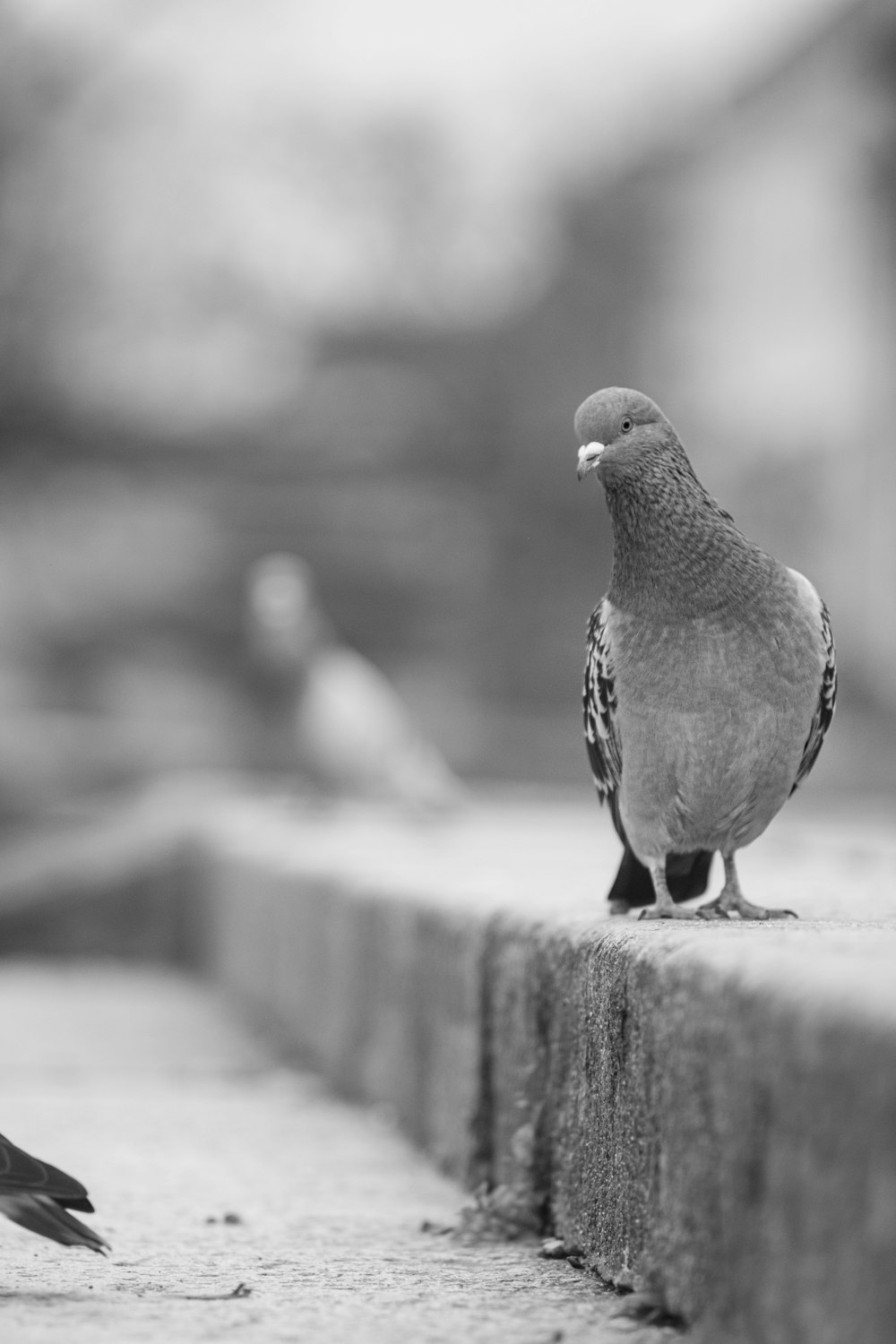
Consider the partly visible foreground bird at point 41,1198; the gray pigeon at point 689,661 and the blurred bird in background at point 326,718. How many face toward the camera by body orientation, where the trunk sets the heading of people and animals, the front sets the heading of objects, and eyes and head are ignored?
1

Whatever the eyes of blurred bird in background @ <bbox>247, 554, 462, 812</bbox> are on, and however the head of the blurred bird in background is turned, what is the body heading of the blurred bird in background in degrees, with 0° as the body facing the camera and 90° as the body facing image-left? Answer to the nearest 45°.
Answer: approximately 90°

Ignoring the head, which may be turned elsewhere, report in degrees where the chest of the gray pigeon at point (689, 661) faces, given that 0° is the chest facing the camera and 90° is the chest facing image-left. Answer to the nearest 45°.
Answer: approximately 0°

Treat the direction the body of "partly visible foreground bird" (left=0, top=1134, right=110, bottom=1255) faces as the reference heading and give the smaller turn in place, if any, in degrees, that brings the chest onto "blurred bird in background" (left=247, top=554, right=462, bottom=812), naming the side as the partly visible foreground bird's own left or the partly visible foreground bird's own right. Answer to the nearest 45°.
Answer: approximately 90° to the partly visible foreground bird's own right

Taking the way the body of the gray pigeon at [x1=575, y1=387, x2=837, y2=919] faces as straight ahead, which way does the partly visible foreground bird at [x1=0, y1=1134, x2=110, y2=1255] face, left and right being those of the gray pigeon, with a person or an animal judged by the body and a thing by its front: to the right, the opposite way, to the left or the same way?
to the right

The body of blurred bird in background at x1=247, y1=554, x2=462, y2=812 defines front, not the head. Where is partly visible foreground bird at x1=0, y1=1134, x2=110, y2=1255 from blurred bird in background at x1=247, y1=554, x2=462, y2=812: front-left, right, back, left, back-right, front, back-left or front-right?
left

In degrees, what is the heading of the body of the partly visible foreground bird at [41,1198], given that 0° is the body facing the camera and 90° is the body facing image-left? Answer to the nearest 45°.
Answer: approximately 90°

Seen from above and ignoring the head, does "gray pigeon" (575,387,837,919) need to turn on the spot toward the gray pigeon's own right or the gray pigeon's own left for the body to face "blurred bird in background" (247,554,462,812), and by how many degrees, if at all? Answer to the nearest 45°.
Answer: approximately 180°
